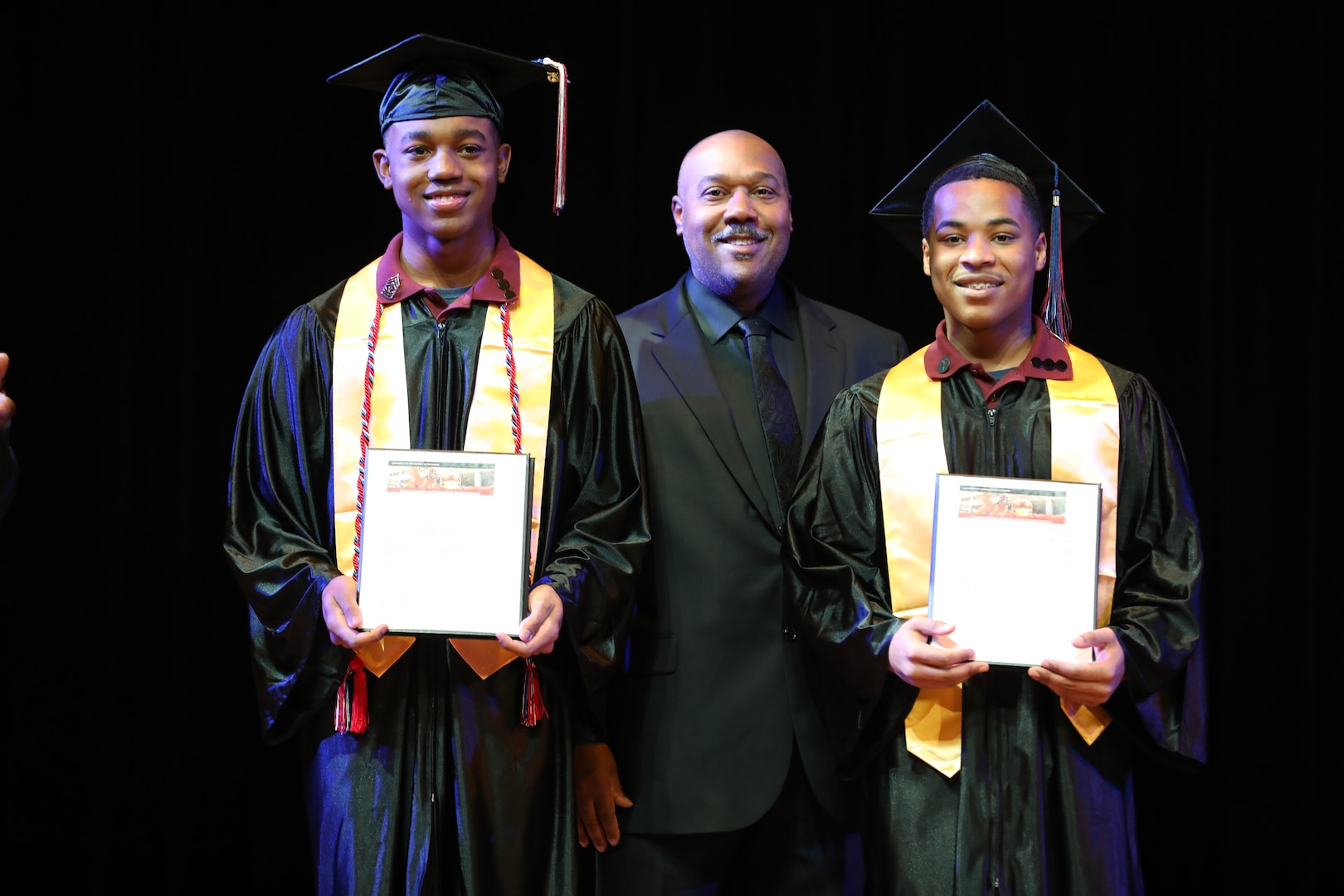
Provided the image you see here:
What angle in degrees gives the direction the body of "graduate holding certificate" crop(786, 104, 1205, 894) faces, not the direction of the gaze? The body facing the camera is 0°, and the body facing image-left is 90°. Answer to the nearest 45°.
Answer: approximately 0°

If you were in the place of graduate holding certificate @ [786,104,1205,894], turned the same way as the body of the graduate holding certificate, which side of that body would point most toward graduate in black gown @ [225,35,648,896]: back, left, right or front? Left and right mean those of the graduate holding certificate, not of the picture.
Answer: right

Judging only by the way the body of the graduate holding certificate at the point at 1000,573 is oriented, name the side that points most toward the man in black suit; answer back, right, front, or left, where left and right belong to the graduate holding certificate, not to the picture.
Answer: right

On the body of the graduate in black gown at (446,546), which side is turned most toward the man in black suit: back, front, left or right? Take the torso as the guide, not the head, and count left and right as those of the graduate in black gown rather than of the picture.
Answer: left

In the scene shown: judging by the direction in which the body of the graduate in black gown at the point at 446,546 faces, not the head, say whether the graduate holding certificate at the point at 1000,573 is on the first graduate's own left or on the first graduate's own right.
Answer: on the first graduate's own left

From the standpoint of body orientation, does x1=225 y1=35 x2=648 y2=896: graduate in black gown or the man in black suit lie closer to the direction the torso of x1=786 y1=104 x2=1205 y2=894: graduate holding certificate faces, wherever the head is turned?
the graduate in black gown

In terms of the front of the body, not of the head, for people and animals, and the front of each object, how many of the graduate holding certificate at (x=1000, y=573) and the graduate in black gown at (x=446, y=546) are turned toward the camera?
2

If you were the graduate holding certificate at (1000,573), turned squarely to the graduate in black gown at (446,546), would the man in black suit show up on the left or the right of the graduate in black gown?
right

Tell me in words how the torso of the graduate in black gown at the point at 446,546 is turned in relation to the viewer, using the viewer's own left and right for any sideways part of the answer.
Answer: facing the viewer
